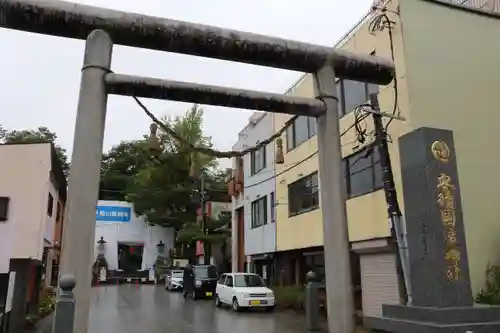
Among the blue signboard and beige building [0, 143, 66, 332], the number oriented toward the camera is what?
1

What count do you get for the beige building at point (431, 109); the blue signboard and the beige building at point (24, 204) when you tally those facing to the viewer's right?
1

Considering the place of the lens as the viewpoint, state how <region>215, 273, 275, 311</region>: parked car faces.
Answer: facing the viewer and to the right of the viewer

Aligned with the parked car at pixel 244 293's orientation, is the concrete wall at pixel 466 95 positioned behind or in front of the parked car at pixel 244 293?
in front

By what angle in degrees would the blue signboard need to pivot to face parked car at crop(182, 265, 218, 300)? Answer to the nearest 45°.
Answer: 0° — it already faces it

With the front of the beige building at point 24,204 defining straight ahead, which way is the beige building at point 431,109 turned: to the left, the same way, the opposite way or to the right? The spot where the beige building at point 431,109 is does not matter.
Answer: the opposite way

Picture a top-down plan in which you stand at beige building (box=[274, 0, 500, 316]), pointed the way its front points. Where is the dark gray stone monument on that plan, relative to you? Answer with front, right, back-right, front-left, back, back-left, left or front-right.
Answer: front-left

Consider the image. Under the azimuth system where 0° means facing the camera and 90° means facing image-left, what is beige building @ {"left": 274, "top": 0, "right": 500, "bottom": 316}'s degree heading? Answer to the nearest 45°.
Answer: approximately 45°

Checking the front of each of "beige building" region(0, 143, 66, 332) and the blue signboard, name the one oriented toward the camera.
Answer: the blue signboard

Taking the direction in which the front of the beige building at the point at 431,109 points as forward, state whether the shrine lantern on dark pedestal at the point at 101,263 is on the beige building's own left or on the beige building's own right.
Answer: on the beige building's own right

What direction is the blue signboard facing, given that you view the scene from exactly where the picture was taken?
facing the viewer

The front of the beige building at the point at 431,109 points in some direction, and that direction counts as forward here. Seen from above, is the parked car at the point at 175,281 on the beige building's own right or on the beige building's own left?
on the beige building's own right

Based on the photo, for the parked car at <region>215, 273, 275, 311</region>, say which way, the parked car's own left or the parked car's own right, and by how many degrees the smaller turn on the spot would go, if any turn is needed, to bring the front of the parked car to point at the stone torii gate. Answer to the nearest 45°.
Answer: approximately 45° to the parked car's own right

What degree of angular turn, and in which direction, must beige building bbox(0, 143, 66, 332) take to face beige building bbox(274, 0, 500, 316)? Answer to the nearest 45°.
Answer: approximately 45° to its right

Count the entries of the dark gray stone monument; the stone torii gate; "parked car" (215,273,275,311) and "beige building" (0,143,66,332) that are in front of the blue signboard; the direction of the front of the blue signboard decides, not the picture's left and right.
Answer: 4

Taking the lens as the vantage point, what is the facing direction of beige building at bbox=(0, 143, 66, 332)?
facing to the right of the viewer
